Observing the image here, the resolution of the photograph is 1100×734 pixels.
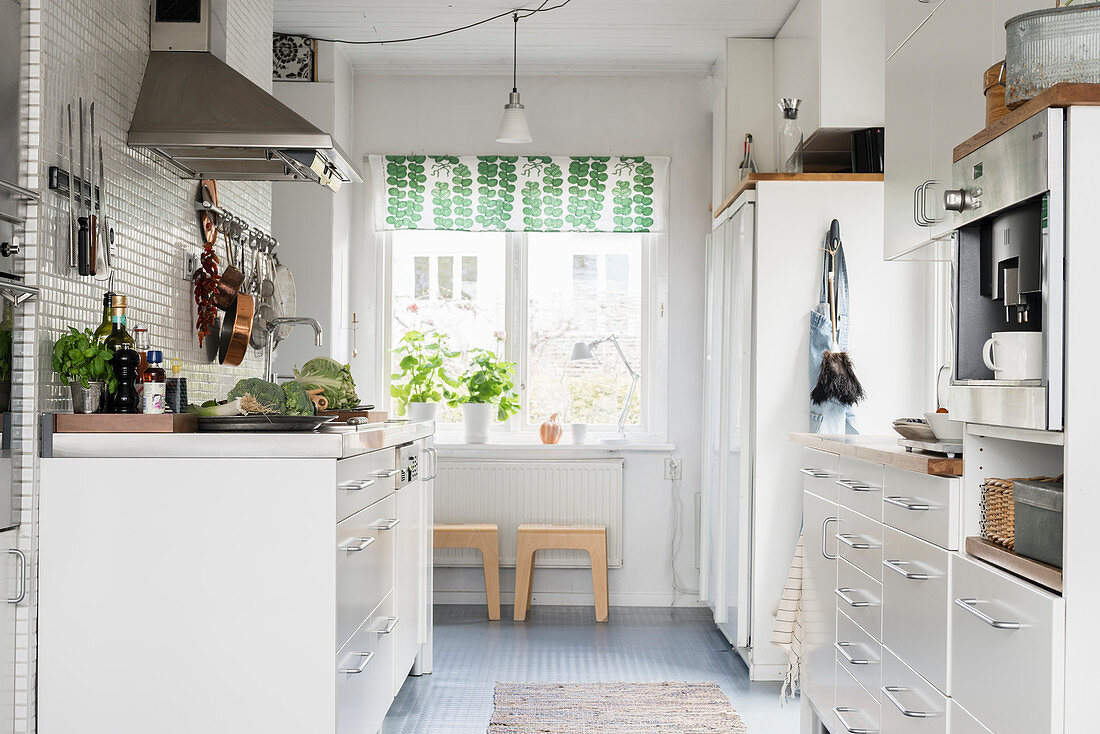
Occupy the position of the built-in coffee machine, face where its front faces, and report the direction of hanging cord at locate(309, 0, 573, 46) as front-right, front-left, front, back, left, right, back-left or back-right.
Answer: right

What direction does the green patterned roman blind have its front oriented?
toward the camera

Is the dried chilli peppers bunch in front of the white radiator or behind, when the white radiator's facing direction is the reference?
in front

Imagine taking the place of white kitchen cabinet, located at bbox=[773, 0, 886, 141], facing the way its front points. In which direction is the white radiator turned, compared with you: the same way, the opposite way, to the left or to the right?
to the left

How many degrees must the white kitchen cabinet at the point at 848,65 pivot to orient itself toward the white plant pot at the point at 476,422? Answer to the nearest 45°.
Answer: approximately 45° to its right

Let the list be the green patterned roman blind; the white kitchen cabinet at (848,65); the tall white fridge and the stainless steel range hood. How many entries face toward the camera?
1

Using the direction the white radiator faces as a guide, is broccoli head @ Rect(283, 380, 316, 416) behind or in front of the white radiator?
in front

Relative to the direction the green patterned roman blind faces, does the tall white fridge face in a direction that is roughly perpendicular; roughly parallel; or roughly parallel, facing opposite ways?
roughly perpendicular

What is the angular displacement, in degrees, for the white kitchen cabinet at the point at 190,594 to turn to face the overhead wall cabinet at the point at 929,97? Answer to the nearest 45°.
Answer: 0° — it already faces it

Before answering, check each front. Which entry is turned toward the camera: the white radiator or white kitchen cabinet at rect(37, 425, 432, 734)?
the white radiator

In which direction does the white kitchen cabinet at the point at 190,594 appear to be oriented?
to the viewer's right

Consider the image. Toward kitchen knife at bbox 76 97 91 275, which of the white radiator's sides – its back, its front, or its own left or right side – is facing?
front

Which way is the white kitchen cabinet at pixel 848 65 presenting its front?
to the viewer's left

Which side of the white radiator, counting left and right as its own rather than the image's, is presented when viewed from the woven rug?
front

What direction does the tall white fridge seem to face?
to the viewer's left

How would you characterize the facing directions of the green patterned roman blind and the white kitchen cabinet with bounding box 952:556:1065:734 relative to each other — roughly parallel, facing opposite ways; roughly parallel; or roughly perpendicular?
roughly perpendicular

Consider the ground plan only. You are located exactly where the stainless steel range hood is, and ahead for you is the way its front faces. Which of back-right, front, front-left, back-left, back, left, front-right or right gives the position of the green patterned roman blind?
front-left

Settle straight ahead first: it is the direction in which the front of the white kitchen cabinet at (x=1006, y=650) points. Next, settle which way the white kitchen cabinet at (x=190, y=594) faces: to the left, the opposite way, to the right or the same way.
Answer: the opposite way
